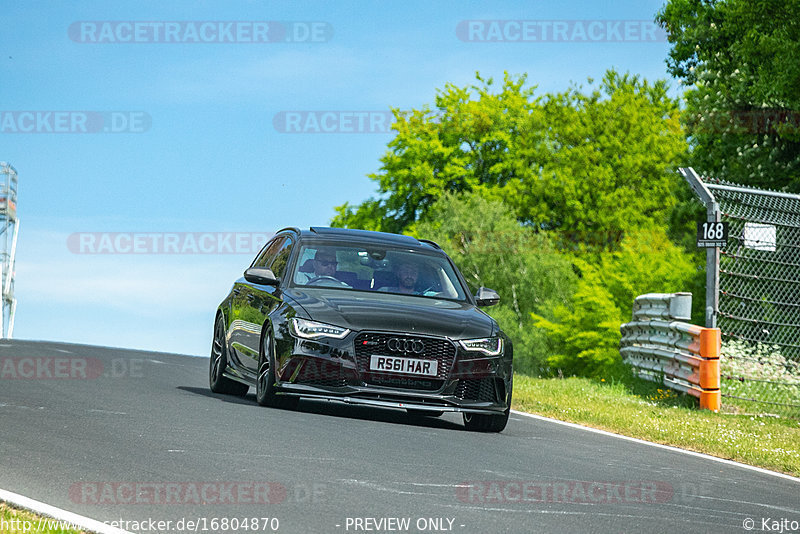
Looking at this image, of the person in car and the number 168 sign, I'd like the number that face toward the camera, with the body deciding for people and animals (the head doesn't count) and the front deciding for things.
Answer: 2

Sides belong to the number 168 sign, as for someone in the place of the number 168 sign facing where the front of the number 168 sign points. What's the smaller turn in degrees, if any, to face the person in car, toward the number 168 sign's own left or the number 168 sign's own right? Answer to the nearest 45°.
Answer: approximately 45° to the number 168 sign's own right

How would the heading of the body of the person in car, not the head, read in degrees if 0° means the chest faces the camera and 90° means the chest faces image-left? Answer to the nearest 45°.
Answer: approximately 0°

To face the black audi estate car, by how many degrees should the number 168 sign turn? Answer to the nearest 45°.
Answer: approximately 45° to its right

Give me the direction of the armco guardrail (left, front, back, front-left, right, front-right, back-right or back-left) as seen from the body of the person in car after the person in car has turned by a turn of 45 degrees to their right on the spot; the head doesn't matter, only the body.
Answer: back

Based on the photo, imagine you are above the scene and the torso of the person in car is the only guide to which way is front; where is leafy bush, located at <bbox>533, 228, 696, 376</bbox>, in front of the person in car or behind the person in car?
behind

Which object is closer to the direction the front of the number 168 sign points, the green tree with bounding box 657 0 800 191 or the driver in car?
the driver in car

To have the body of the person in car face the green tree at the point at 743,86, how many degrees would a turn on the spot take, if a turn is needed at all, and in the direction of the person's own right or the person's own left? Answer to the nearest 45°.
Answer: approximately 135° to the person's own left

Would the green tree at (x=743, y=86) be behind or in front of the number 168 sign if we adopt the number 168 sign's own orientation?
behind
